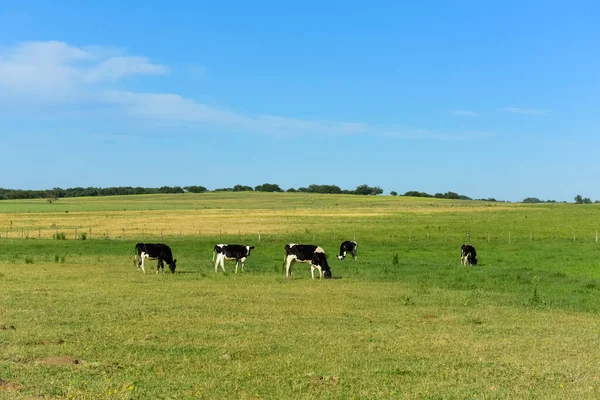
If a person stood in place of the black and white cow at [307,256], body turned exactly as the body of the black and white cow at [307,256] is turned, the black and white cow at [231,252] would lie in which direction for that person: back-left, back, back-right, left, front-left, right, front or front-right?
back-left

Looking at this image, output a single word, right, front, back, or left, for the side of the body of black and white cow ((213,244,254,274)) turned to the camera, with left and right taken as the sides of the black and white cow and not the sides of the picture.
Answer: right

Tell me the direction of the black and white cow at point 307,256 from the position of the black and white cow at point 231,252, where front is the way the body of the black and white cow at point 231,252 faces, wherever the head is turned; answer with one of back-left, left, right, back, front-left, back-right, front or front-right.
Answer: front-right

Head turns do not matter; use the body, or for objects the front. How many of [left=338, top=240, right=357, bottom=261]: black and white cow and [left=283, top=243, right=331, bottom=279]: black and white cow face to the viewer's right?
1

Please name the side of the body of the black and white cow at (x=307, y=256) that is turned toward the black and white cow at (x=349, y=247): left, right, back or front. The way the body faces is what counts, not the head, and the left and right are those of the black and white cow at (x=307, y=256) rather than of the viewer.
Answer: left

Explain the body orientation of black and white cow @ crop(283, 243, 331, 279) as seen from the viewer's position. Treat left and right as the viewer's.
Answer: facing to the right of the viewer

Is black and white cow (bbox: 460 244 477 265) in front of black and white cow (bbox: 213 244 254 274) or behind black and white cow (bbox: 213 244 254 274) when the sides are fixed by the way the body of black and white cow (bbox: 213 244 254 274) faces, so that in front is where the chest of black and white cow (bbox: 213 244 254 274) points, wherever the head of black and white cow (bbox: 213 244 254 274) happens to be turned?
in front

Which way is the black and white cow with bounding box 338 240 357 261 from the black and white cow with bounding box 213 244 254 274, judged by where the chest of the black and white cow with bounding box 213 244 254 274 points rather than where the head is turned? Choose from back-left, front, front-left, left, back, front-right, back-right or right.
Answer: front-left

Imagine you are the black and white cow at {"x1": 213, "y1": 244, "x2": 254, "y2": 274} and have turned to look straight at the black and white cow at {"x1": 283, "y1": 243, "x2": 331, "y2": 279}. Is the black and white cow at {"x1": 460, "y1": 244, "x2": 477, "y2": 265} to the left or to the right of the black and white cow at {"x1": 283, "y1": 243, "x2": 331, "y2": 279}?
left

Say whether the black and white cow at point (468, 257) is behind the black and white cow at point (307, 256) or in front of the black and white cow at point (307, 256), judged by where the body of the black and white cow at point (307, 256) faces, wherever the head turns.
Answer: in front

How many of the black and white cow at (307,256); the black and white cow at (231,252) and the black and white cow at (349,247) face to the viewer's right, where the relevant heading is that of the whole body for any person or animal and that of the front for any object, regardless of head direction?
2
